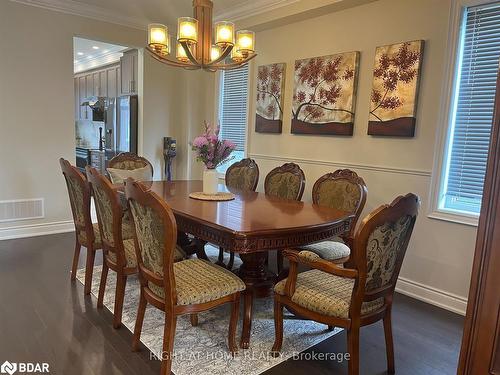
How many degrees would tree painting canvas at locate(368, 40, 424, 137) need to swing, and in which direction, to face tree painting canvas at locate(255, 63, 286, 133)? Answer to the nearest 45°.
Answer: approximately 90° to its right

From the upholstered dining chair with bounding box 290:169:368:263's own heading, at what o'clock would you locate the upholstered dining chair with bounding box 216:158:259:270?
the upholstered dining chair with bounding box 216:158:259:270 is roughly at 3 o'clock from the upholstered dining chair with bounding box 290:169:368:263.

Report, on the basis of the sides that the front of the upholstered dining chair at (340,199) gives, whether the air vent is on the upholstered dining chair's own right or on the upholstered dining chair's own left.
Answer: on the upholstered dining chair's own right
